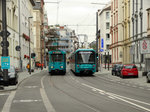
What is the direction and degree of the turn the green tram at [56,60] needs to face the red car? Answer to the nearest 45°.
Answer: approximately 45° to its left

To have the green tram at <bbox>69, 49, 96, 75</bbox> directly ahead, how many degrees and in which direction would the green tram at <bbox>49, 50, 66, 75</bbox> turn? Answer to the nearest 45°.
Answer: approximately 45° to its left

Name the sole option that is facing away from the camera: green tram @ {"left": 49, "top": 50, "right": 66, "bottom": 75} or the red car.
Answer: the red car

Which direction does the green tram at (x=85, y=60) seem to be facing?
away from the camera

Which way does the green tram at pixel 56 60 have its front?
toward the camera

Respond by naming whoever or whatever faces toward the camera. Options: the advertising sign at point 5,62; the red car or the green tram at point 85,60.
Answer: the advertising sign

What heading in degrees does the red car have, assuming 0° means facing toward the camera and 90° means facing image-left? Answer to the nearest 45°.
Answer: approximately 180°

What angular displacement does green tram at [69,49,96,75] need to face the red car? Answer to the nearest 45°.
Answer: approximately 135° to its right

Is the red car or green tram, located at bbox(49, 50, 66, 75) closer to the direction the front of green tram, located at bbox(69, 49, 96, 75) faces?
the green tram

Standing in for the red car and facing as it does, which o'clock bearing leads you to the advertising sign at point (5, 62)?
The advertising sign is roughly at 7 o'clock from the red car.

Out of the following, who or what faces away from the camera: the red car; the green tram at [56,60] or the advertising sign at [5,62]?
the red car

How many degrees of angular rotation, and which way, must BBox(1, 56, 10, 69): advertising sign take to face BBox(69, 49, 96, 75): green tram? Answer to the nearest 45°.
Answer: approximately 135° to its left

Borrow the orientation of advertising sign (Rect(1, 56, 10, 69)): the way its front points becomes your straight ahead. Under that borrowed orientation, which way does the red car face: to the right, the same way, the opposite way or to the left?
the opposite way
